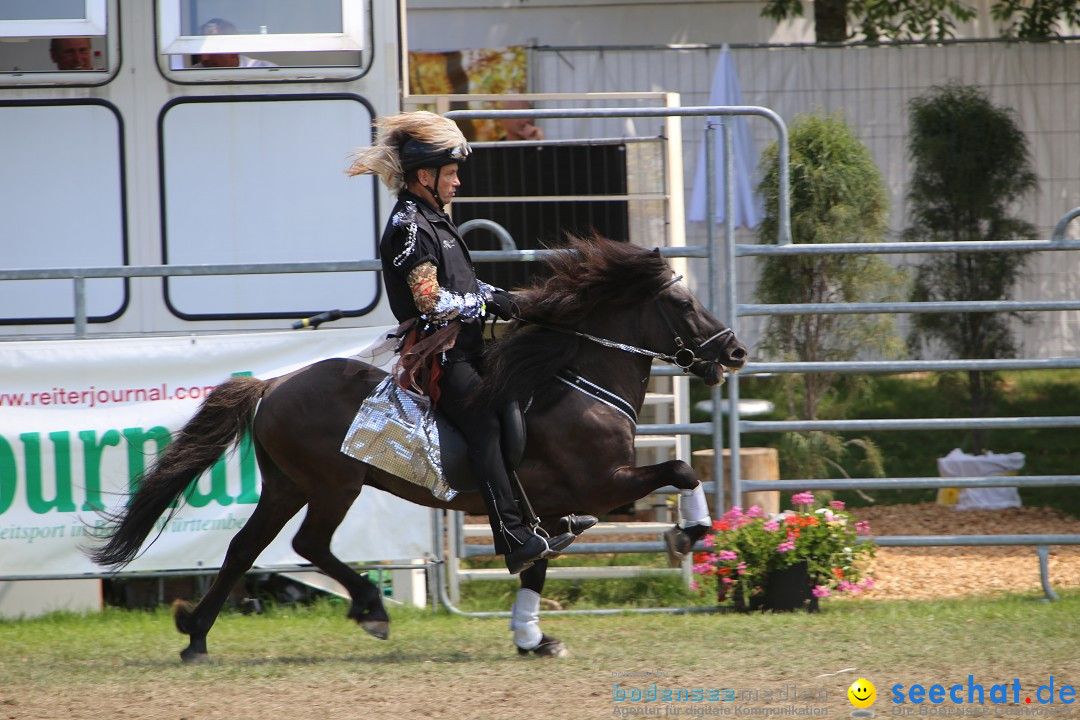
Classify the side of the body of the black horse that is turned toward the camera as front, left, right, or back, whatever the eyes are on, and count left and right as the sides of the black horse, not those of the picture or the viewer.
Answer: right

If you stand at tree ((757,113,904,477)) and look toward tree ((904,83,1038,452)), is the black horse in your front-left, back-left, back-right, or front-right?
back-right

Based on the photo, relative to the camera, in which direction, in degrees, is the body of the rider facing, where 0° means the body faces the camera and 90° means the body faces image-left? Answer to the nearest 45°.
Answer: approximately 270°

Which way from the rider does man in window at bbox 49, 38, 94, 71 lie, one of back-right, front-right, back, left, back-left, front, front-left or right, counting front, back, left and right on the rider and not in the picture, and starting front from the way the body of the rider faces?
back-left

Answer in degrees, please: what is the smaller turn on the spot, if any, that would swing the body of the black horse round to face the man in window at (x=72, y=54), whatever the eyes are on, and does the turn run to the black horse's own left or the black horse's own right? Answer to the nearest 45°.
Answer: approximately 135° to the black horse's own left

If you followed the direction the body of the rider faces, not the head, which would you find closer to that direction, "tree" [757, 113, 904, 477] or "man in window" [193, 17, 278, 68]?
the tree

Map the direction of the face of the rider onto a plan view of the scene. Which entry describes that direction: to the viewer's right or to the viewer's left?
to the viewer's right

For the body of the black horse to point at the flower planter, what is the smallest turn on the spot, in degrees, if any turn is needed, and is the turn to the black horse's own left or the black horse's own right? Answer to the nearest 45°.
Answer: approximately 45° to the black horse's own left

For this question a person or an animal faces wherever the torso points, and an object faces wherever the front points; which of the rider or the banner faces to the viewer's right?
the rider

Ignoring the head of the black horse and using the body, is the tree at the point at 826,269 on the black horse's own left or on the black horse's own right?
on the black horse's own left

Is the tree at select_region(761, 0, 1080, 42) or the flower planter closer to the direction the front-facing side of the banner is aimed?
the flower planter
